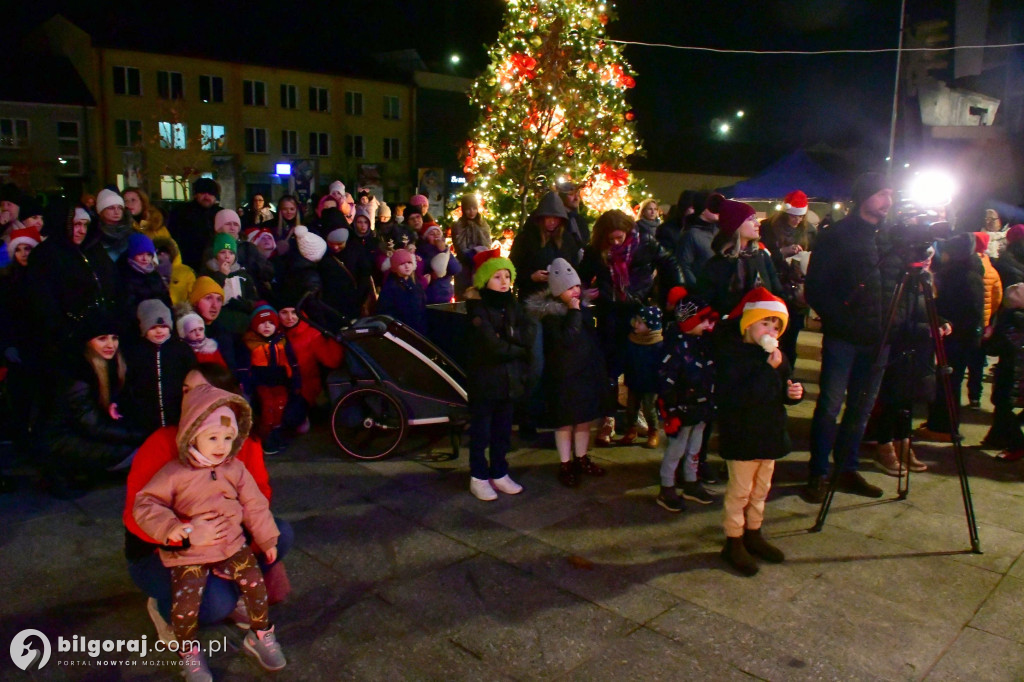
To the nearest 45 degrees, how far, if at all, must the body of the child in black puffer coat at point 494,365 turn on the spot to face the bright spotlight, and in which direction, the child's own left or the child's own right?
approximately 45° to the child's own left

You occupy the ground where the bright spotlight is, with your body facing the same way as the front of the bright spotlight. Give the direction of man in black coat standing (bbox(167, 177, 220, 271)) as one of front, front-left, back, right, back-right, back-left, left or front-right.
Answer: right

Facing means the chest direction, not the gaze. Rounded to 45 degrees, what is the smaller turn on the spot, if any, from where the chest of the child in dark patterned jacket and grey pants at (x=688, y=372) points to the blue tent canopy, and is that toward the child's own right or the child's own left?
approximately 135° to the child's own left

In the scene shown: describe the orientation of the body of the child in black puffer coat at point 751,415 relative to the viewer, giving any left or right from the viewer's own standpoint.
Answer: facing the viewer and to the right of the viewer

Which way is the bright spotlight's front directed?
toward the camera

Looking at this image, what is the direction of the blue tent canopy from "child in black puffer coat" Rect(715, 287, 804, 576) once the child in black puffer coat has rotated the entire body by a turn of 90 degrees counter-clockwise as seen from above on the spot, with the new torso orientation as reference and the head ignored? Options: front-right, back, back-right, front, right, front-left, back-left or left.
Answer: front-left

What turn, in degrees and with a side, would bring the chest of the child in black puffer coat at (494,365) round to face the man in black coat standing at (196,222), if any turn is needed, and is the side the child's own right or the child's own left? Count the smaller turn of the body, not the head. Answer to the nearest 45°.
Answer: approximately 180°

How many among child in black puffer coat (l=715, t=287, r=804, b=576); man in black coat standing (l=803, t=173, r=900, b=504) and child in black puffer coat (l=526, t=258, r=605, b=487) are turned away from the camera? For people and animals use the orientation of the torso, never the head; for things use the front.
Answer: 0

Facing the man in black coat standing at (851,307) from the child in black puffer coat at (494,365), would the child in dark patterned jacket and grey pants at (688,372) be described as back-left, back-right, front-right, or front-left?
front-right
